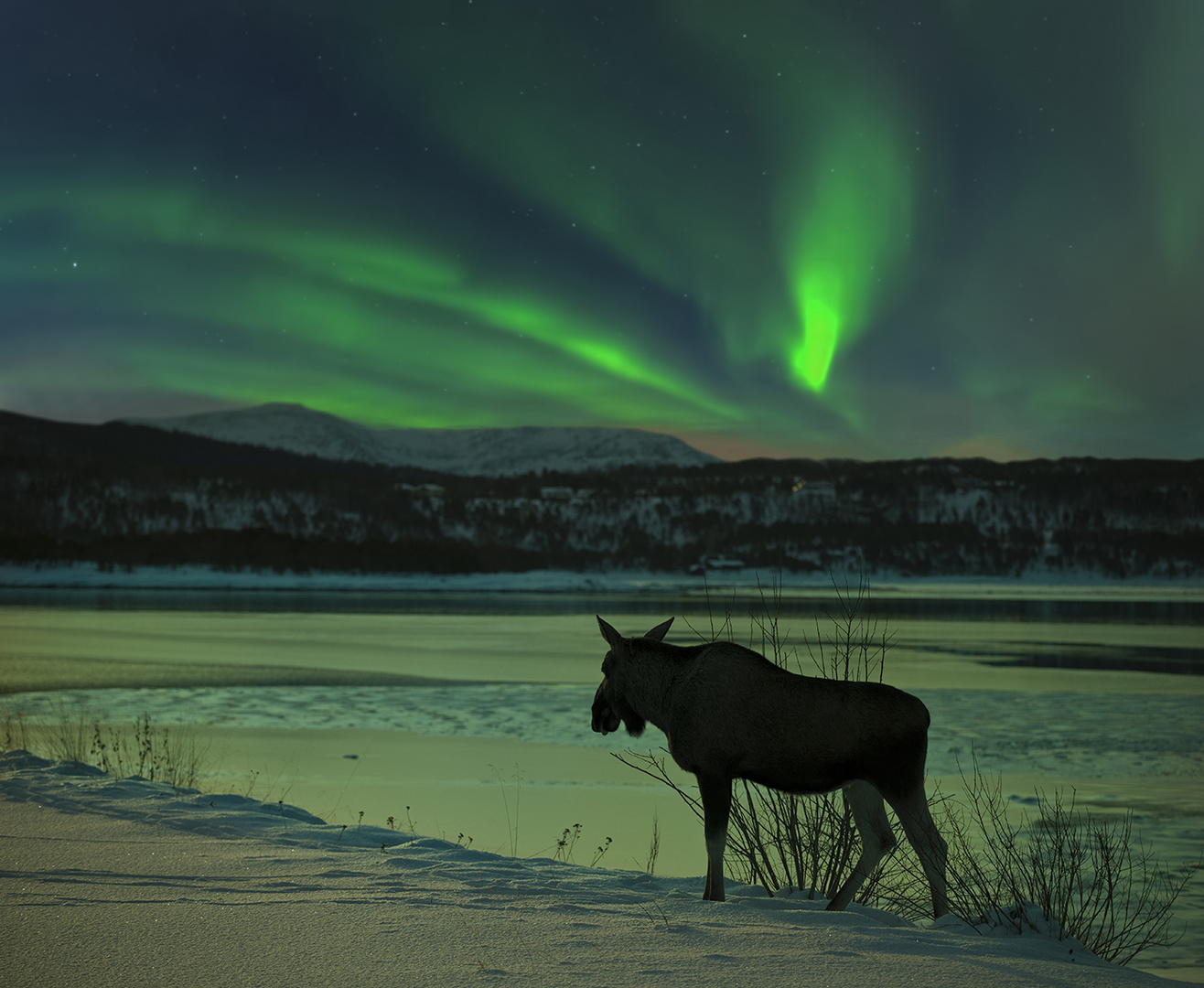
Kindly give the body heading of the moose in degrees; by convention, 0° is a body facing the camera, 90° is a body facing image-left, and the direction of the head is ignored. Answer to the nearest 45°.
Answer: approximately 90°
